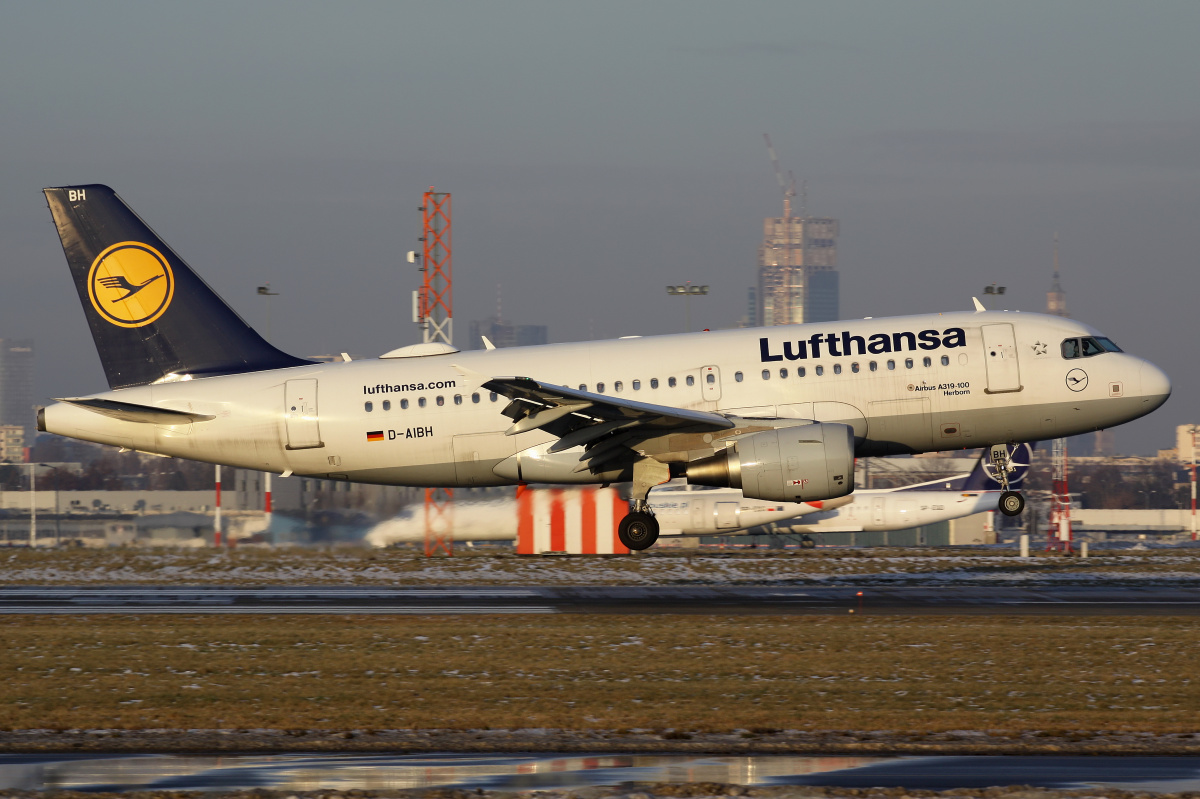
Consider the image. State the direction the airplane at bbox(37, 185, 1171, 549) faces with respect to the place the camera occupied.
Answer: facing to the right of the viewer

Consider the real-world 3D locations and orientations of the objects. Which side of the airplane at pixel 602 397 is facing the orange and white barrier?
left
